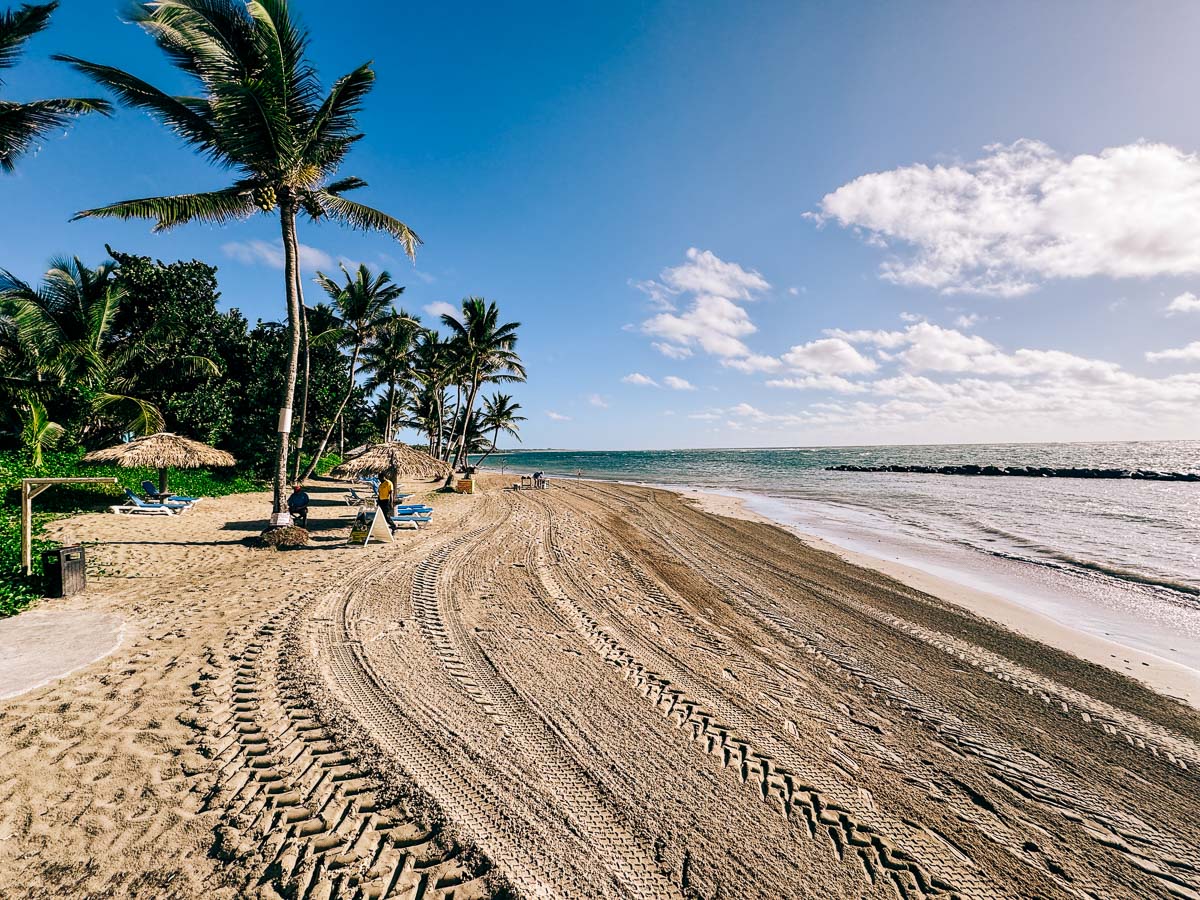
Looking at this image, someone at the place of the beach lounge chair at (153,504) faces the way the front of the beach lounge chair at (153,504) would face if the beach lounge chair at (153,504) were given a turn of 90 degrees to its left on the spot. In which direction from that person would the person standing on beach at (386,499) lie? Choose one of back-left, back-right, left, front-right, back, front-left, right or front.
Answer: back-right

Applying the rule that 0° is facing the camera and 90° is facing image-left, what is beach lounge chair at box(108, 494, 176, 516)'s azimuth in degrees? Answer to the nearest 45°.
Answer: approximately 270°

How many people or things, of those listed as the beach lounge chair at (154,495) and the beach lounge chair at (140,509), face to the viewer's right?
2

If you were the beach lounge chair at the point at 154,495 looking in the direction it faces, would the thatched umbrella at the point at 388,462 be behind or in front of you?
in front

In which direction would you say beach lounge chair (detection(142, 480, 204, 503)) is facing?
to the viewer's right

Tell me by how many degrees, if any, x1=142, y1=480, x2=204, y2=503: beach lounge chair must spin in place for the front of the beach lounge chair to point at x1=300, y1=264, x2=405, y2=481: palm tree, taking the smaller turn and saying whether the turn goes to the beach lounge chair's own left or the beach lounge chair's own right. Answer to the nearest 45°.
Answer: approximately 45° to the beach lounge chair's own left

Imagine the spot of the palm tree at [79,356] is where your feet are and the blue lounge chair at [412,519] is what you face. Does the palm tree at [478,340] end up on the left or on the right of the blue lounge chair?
left

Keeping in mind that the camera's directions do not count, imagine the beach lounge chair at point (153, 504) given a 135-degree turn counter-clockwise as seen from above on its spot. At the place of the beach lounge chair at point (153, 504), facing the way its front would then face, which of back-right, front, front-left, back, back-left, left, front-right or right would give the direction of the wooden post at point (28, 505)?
back-left

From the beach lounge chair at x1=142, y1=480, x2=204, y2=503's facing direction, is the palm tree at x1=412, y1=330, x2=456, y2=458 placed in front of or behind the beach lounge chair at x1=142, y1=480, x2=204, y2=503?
in front

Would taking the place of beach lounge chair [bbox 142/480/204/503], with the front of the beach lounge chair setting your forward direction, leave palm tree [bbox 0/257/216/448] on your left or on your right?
on your left

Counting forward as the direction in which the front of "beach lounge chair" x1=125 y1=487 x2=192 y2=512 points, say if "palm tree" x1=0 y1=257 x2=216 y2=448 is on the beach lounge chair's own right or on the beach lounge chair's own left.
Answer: on the beach lounge chair's own left

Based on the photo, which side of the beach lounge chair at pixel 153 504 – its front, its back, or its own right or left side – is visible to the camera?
right

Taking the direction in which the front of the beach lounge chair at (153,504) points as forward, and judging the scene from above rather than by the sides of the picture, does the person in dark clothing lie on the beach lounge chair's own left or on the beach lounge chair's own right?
on the beach lounge chair's own right

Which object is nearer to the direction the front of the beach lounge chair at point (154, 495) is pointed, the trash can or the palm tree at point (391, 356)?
the palm tree
